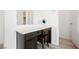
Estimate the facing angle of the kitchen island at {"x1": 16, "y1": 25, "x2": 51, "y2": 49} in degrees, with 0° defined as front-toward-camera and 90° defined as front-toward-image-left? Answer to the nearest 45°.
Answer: approximately 315°
